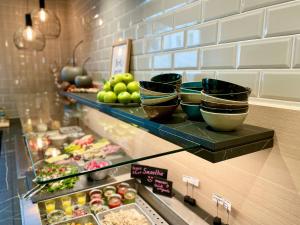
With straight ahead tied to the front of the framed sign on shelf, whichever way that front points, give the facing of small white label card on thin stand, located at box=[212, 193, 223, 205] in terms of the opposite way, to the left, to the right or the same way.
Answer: the same way

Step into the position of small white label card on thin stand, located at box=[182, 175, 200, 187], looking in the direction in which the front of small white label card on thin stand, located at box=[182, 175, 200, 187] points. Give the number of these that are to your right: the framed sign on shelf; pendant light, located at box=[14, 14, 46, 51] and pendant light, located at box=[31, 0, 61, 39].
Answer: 3

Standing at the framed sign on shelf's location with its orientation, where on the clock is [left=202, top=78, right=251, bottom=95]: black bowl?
The black bowl is roughly at 10 o'clock from the framed sign on shelf.

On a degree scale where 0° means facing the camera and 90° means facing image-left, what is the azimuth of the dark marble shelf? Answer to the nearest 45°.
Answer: approximately 45°

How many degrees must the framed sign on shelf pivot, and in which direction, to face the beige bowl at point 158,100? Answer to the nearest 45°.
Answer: approximately 45° to its left

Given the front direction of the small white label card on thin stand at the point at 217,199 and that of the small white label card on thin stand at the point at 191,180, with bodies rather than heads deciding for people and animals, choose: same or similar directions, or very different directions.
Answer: same or similar directions

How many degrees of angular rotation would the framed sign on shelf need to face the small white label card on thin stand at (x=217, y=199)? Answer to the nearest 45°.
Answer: approximately 90° to its left

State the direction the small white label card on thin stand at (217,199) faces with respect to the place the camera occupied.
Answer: facing the viewer and to the left of the viewer

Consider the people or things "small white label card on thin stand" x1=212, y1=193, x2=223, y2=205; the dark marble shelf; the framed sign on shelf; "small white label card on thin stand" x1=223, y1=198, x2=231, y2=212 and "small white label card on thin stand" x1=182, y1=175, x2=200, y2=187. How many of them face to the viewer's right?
0

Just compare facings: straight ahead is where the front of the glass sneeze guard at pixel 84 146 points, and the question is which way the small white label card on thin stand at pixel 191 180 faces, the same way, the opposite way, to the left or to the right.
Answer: the same way
